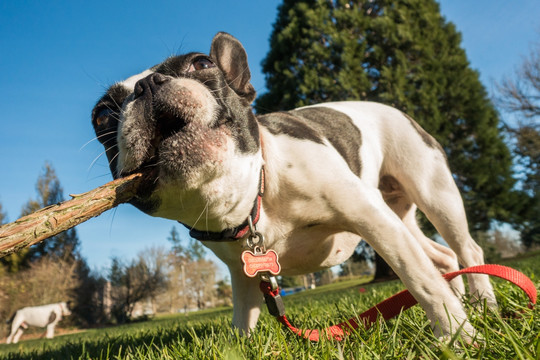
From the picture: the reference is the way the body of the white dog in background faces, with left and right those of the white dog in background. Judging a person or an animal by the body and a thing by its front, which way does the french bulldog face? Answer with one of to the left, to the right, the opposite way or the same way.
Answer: the opposite way

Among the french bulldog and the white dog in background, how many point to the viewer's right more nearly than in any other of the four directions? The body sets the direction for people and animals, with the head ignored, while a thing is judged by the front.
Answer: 1

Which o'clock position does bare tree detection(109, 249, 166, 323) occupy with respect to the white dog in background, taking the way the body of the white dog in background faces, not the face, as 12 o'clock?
The bare tree is roughly at 10 o'clock from the white dog in background.

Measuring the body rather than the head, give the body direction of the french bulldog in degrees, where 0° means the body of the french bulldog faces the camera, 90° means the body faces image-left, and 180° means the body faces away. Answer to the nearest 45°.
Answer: approximately 45°

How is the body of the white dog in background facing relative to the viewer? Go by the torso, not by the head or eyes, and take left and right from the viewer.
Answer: facing to the right of the viewer

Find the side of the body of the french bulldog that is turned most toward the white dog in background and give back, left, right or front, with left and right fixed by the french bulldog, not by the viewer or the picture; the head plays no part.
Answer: right

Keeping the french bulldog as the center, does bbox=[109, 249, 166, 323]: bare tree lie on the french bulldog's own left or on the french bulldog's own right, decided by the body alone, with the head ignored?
on the french bulldog's own right
